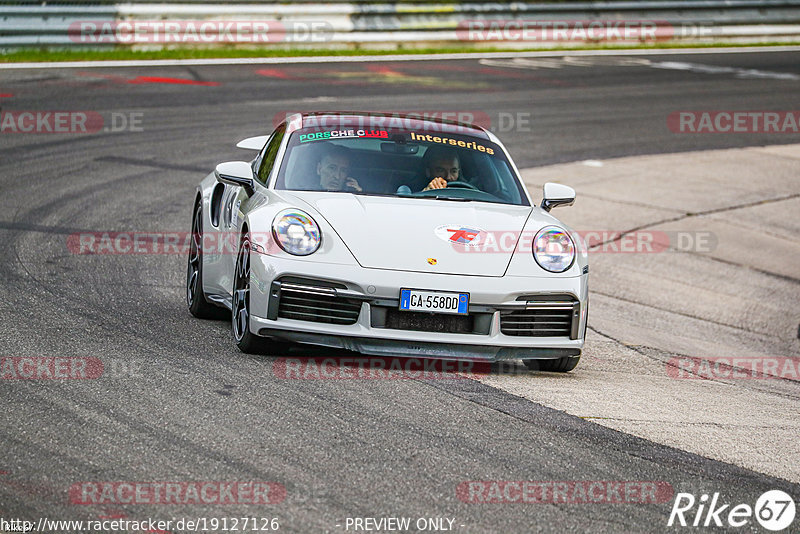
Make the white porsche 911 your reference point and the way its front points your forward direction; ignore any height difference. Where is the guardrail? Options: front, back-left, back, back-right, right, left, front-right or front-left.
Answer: back

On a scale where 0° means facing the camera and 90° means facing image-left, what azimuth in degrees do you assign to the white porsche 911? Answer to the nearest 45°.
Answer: approximately 0°
